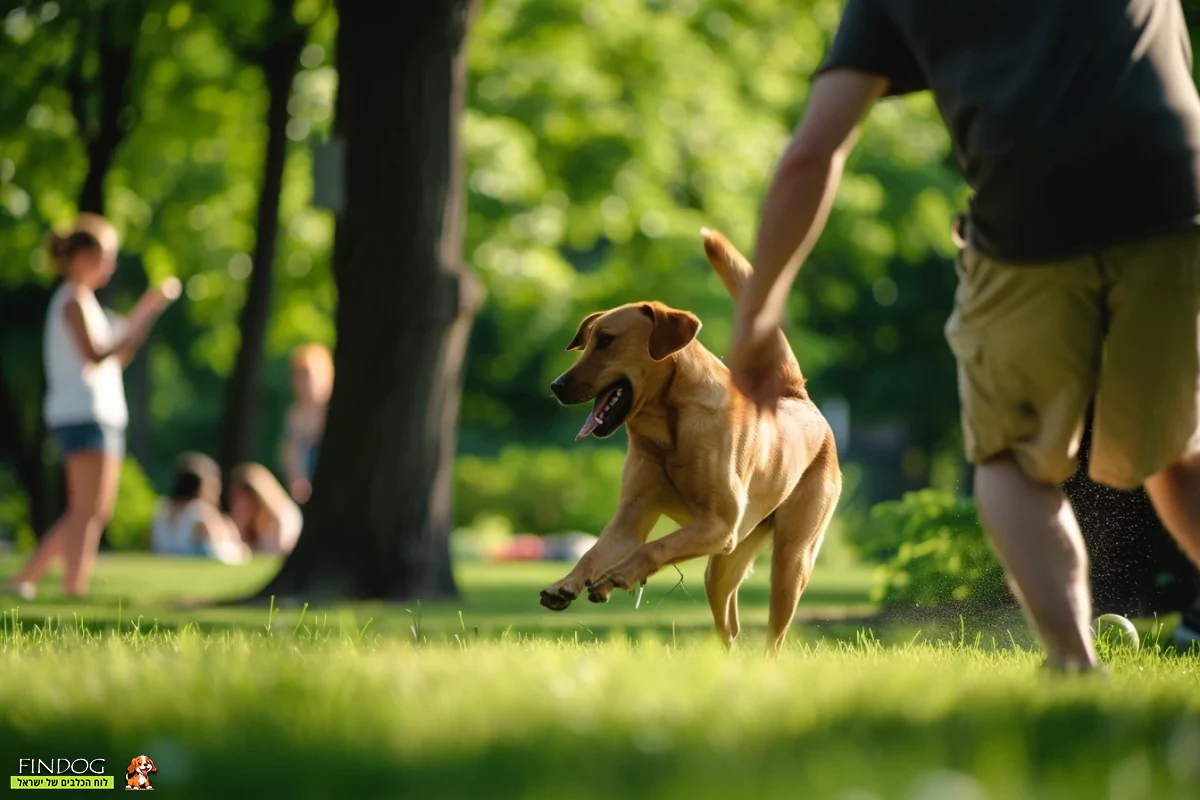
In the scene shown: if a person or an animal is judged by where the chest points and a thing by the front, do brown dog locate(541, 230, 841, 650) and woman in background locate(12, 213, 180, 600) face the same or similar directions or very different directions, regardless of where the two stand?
very different directions

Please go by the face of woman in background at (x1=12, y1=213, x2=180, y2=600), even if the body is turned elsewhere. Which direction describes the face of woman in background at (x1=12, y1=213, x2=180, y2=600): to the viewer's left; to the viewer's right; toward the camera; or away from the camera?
to the viewer's right

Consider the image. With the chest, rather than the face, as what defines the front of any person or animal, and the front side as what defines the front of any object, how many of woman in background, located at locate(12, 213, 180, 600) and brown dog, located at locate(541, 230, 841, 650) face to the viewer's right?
1

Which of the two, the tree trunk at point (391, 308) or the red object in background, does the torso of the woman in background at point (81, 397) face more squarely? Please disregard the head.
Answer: the tree trunk

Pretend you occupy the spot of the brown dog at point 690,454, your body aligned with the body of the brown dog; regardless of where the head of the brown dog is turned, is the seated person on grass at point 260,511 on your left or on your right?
on your right

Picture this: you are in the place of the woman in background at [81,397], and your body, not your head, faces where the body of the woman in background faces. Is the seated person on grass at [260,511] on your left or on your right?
on your left

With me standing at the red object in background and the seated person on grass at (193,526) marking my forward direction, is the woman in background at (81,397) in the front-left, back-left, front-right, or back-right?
front-left

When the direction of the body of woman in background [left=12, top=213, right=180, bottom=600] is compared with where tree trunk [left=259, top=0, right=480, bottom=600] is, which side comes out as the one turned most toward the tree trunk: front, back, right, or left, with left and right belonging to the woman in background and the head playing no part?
front

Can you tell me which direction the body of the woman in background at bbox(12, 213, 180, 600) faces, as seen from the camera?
to the viewer's right

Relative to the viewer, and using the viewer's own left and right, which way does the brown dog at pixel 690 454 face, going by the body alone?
facing the viewer and to the left of the viewer
